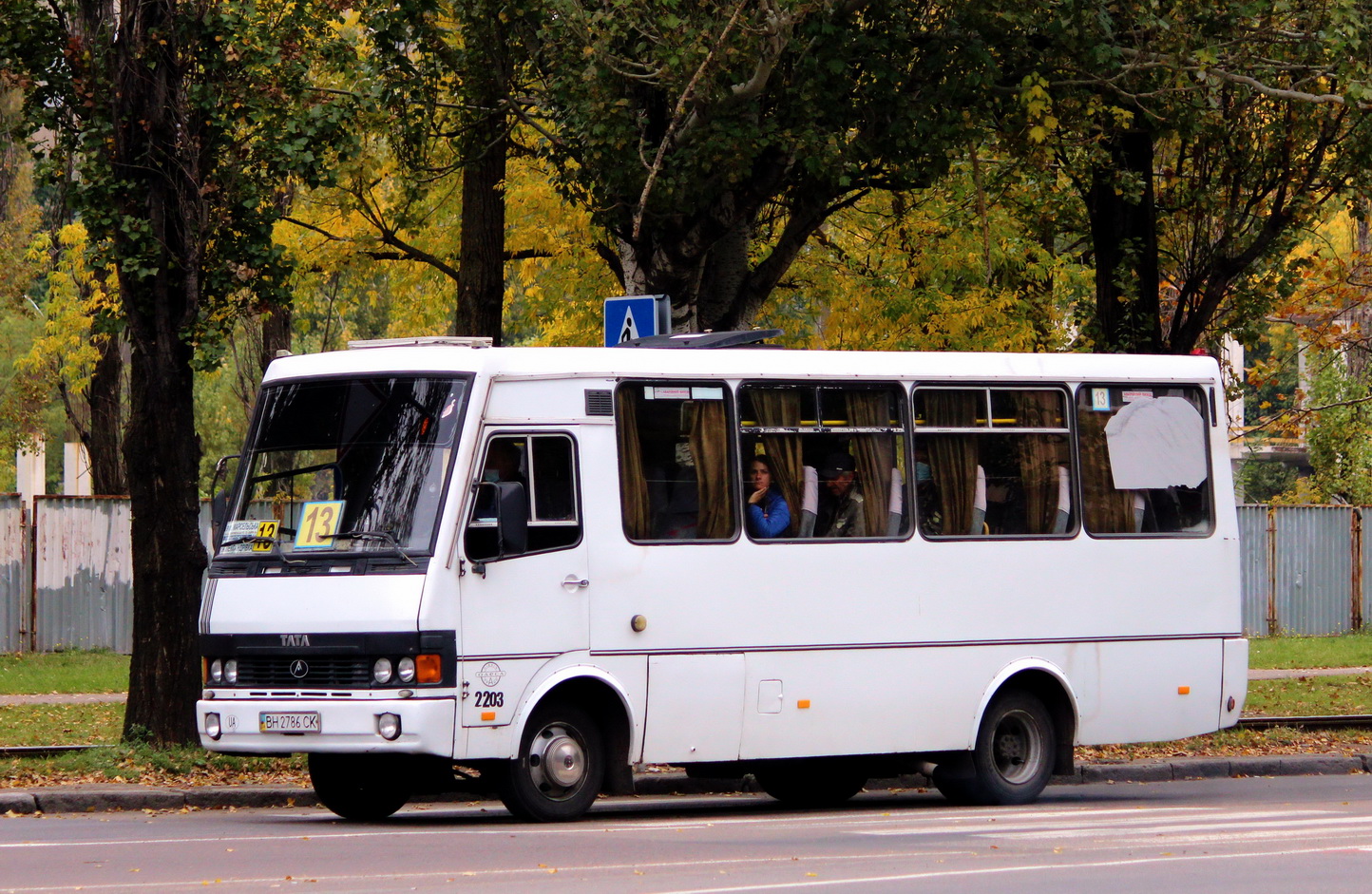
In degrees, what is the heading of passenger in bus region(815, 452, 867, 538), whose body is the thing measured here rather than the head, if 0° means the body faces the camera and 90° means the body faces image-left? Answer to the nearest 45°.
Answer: approximately 45°

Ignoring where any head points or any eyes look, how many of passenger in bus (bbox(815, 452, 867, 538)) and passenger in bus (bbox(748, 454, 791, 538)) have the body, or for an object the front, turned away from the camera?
0

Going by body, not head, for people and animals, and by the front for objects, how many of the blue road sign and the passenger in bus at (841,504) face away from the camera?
0

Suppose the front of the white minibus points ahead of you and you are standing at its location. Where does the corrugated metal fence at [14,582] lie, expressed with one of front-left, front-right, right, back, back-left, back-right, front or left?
right

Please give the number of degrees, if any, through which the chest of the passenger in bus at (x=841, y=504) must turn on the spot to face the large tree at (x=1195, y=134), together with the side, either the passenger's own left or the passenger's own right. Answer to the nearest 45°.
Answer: approximately 180°

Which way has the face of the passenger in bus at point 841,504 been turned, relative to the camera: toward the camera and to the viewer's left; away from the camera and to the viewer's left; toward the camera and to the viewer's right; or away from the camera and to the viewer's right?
toward the camera and to the viewer's left

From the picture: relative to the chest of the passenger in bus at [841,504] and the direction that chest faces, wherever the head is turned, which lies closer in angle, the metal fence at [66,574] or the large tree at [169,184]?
the large tree

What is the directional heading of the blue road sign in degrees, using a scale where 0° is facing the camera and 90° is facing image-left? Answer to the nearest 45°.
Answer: approximately 45°

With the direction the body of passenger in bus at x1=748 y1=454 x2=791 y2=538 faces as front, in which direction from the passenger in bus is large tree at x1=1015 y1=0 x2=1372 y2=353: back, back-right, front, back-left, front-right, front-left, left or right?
back

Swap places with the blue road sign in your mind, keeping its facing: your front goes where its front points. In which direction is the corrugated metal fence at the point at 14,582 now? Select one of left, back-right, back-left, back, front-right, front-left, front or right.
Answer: right

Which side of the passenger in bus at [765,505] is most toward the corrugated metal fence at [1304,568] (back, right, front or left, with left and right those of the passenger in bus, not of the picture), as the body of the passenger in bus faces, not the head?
back

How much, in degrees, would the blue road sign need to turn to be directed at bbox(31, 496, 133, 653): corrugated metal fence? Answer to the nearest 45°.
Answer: approximately 90° to its right

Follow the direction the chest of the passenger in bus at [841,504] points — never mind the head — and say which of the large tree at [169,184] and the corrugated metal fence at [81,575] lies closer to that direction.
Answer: the large tree
